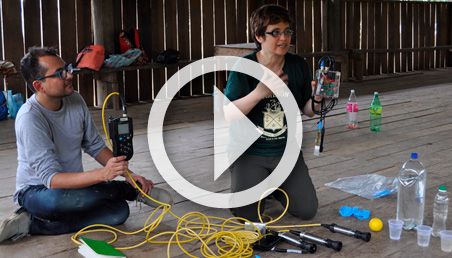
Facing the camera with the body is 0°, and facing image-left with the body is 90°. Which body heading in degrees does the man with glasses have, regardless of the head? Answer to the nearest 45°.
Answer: approximately 315°

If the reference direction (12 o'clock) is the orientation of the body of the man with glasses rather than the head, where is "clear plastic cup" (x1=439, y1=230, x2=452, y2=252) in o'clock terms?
The clear plastic cup is roughly at 11 o'clock from the man with glasses.

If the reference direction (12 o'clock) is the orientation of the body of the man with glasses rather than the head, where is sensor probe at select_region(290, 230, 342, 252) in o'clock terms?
The sensor probe is roughly at 11 o'clock from the man with glasses.

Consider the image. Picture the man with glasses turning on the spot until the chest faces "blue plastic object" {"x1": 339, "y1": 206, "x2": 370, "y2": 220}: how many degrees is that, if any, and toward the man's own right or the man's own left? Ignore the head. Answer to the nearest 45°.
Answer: approximately 45° to the man's own left

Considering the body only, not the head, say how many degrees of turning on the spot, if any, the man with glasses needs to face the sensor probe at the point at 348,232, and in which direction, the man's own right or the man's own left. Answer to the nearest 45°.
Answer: approximately 45° to the man's own left

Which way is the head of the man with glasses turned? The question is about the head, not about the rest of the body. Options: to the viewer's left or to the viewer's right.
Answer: to the viewer's right

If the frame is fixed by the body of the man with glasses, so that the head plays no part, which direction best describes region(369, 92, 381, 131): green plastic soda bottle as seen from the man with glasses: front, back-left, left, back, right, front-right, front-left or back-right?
left

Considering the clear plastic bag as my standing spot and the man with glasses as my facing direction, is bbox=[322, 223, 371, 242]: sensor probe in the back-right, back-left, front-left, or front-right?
front-left

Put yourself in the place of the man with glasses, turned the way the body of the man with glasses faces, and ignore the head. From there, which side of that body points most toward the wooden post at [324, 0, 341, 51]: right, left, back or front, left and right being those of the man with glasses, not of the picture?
left

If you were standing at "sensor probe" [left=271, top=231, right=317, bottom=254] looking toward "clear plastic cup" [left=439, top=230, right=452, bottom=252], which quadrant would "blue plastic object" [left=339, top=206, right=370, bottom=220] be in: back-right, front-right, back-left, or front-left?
front-left

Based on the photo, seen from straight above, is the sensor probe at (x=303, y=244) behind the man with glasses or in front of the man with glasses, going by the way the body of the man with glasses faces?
in front
